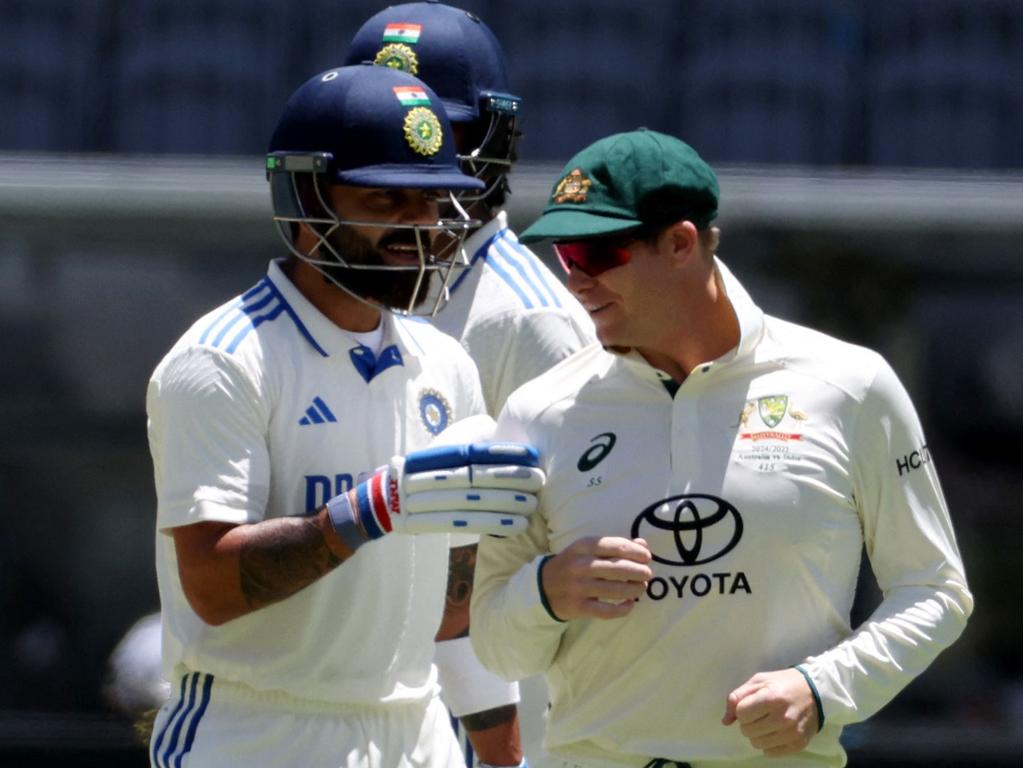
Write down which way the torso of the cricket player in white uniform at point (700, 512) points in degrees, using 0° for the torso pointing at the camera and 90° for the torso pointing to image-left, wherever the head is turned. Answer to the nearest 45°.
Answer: approximately 0°

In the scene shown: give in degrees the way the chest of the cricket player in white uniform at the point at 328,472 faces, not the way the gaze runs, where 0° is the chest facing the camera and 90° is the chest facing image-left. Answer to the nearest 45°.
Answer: approximately 315°

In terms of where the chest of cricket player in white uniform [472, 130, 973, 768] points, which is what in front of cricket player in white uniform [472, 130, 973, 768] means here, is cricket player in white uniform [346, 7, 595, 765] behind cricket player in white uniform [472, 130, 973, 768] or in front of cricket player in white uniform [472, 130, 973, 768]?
behind

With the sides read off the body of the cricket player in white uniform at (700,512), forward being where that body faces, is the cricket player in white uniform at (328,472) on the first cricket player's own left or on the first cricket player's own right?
on the first cricket player's own right

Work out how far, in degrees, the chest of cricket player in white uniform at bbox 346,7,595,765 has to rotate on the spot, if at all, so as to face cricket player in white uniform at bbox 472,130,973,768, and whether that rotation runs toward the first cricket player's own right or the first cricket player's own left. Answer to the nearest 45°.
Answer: approximately 45° to the first cricket player's own left

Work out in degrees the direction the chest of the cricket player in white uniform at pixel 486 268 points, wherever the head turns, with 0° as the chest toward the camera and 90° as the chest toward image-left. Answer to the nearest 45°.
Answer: approximately 45°

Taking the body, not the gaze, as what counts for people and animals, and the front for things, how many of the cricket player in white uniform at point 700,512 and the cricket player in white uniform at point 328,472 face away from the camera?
0
